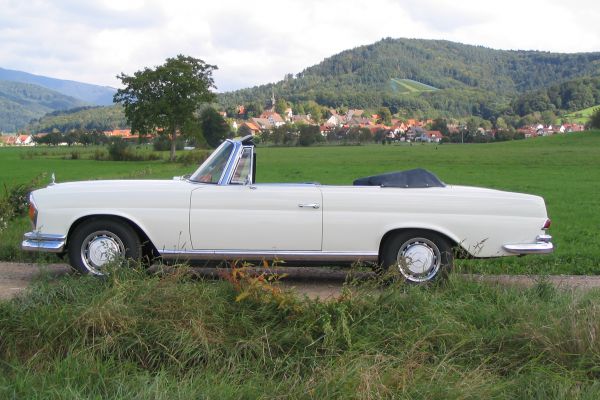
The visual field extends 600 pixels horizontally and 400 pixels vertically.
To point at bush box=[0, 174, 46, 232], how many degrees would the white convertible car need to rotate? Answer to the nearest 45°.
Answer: approximately 45° to its right

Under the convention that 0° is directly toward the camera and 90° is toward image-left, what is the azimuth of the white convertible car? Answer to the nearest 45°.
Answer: approximately 90°
